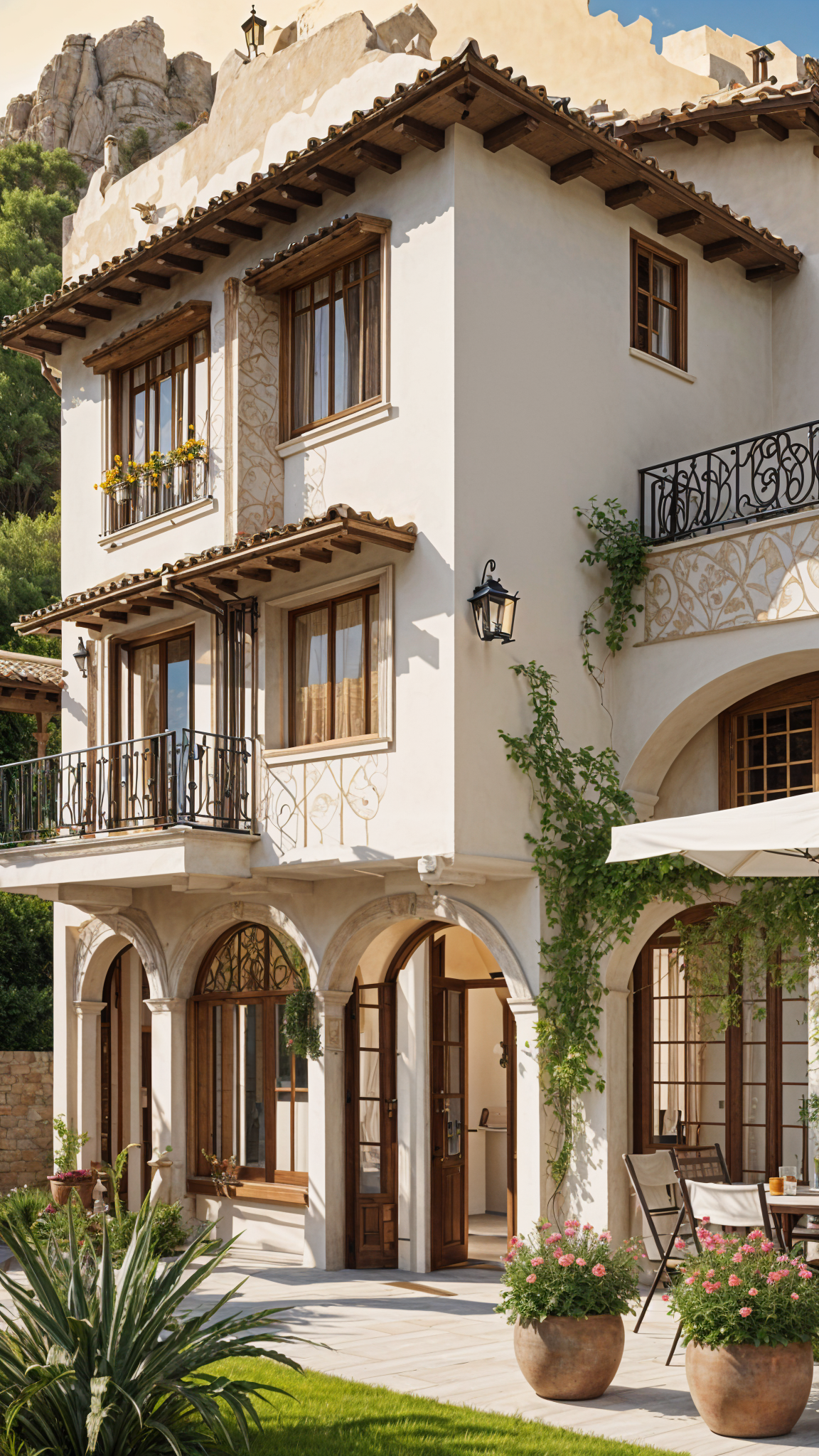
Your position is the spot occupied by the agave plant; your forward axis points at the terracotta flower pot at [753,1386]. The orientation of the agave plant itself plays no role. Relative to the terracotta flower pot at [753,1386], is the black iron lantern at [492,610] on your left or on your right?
left

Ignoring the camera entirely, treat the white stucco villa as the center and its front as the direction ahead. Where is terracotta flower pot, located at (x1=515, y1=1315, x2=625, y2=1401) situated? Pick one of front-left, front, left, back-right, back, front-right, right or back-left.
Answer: front-left

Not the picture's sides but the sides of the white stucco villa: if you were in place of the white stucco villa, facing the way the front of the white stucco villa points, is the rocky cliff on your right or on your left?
on your right

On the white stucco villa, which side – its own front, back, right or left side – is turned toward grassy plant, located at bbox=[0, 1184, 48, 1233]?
right

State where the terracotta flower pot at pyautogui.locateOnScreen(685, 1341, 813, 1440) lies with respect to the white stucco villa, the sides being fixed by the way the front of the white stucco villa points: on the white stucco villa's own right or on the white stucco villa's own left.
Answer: on the white stucco villa's own left

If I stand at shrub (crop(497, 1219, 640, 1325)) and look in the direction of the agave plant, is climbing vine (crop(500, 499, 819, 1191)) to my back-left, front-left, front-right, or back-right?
back-right

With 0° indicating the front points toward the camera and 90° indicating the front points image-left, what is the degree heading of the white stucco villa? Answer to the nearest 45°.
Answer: approximately 45°
